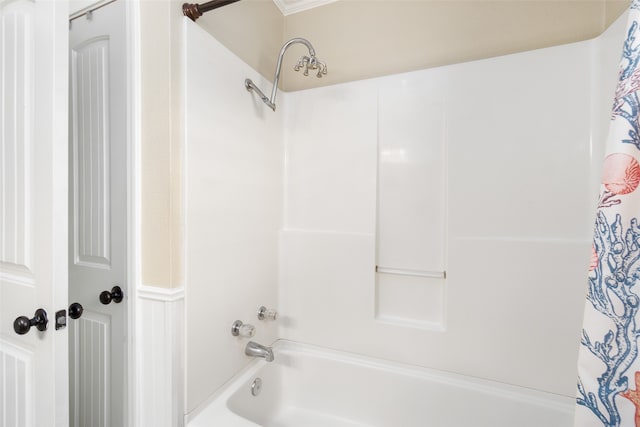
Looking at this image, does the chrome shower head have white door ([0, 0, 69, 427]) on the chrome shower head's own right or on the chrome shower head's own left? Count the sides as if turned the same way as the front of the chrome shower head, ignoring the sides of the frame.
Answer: on the chrome shower head's own right

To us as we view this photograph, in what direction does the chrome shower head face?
facing the viewer and to the right of the viewer

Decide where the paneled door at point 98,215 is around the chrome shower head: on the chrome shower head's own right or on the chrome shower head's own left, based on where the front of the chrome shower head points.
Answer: on the chrome shower head's own right

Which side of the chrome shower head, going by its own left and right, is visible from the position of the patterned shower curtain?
front

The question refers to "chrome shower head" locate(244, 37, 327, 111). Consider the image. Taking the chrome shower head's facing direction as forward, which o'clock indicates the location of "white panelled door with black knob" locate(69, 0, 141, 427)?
The white panelled door with black knob is roughly at 4 o'clock from the chrome shower head.
